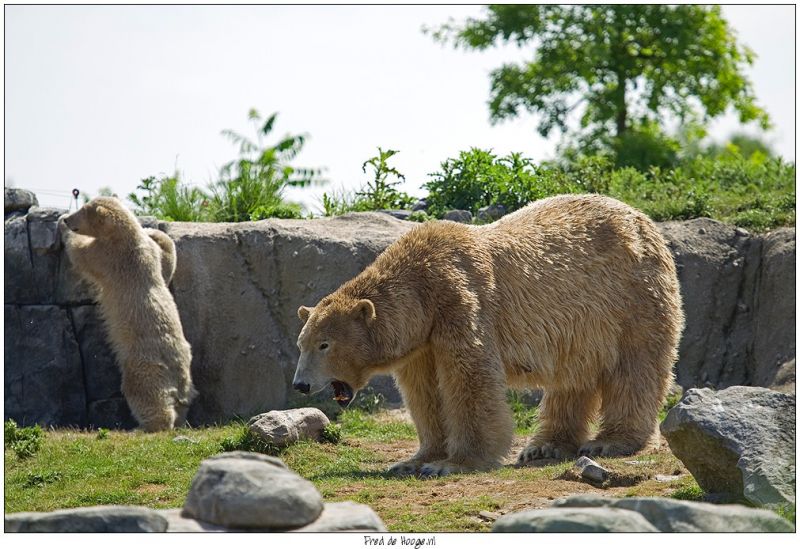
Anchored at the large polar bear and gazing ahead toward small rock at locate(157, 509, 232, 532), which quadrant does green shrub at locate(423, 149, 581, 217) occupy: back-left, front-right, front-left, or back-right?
back-right

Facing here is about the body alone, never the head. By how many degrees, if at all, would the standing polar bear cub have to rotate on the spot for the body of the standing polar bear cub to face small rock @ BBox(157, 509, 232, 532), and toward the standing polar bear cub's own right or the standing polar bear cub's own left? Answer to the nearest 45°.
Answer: approximately 135° to the standing polar bear cub's own left

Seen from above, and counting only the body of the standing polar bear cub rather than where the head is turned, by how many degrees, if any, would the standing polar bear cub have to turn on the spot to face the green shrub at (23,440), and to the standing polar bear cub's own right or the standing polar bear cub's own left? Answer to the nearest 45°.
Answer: approximately 90° to the standing polar bear cub's own left

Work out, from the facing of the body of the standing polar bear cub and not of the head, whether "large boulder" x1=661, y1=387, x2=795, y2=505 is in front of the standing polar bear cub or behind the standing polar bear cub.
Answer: behind

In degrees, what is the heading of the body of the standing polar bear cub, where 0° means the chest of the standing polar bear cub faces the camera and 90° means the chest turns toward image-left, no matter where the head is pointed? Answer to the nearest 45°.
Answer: approximately 135°

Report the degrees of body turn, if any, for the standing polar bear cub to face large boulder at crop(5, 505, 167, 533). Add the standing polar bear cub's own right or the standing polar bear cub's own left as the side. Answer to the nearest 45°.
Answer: approximately 135° to the standing polar bear cub's own left

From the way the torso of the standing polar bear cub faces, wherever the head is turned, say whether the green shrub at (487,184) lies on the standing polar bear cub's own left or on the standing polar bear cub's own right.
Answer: on the standing polar bear cub's own right

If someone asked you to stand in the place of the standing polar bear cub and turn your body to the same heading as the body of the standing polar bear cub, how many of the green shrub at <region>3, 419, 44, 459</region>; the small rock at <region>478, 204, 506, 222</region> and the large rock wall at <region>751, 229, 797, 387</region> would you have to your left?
1

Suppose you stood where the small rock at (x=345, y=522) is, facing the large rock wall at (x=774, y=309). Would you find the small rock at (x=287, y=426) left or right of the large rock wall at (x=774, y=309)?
left
